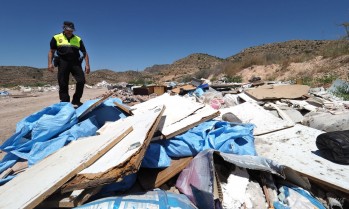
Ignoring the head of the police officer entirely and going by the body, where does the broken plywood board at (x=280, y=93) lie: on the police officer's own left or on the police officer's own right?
on the police officer's own left

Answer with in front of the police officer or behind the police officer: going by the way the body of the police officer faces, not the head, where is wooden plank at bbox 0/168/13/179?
in front

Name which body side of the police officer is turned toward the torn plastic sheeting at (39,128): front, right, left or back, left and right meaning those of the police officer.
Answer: front

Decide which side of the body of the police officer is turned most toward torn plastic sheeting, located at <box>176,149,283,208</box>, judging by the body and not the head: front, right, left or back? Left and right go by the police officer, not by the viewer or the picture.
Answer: front

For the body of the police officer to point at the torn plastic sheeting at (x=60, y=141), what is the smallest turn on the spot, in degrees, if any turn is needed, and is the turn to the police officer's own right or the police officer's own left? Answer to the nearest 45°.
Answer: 0° — they already face it

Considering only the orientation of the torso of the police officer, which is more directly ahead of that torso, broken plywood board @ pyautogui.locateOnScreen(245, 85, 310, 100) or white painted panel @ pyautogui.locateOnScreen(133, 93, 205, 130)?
the white painted panel

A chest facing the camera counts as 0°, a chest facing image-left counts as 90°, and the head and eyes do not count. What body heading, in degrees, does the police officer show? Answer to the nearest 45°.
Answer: approximately 0°

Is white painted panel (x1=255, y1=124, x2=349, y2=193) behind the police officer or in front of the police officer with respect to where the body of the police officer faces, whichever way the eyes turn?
in front

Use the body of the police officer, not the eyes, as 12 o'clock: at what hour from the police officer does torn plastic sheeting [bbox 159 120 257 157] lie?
The torn plastic sheeting is roughly at 11 o'clock from the police officer.

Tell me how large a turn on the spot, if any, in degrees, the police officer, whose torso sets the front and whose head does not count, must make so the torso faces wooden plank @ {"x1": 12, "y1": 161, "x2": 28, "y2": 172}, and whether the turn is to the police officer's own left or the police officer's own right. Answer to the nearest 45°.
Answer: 0° — they already face it

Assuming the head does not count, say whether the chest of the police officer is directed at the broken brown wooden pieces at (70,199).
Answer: yes

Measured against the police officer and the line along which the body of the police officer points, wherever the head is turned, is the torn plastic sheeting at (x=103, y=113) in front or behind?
in front

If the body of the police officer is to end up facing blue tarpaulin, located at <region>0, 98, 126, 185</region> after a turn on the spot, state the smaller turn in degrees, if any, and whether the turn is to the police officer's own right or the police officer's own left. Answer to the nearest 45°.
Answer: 0° — they already face it

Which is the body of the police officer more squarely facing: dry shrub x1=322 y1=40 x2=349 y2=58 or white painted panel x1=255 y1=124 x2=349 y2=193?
the white painted panel
